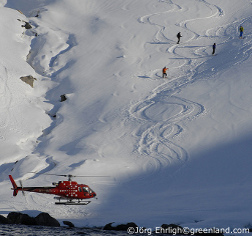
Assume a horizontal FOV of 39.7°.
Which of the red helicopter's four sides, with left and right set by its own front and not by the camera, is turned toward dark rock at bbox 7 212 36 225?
right

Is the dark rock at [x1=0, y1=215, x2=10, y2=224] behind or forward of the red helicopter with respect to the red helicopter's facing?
behind

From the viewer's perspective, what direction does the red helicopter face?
to the viewer's right
